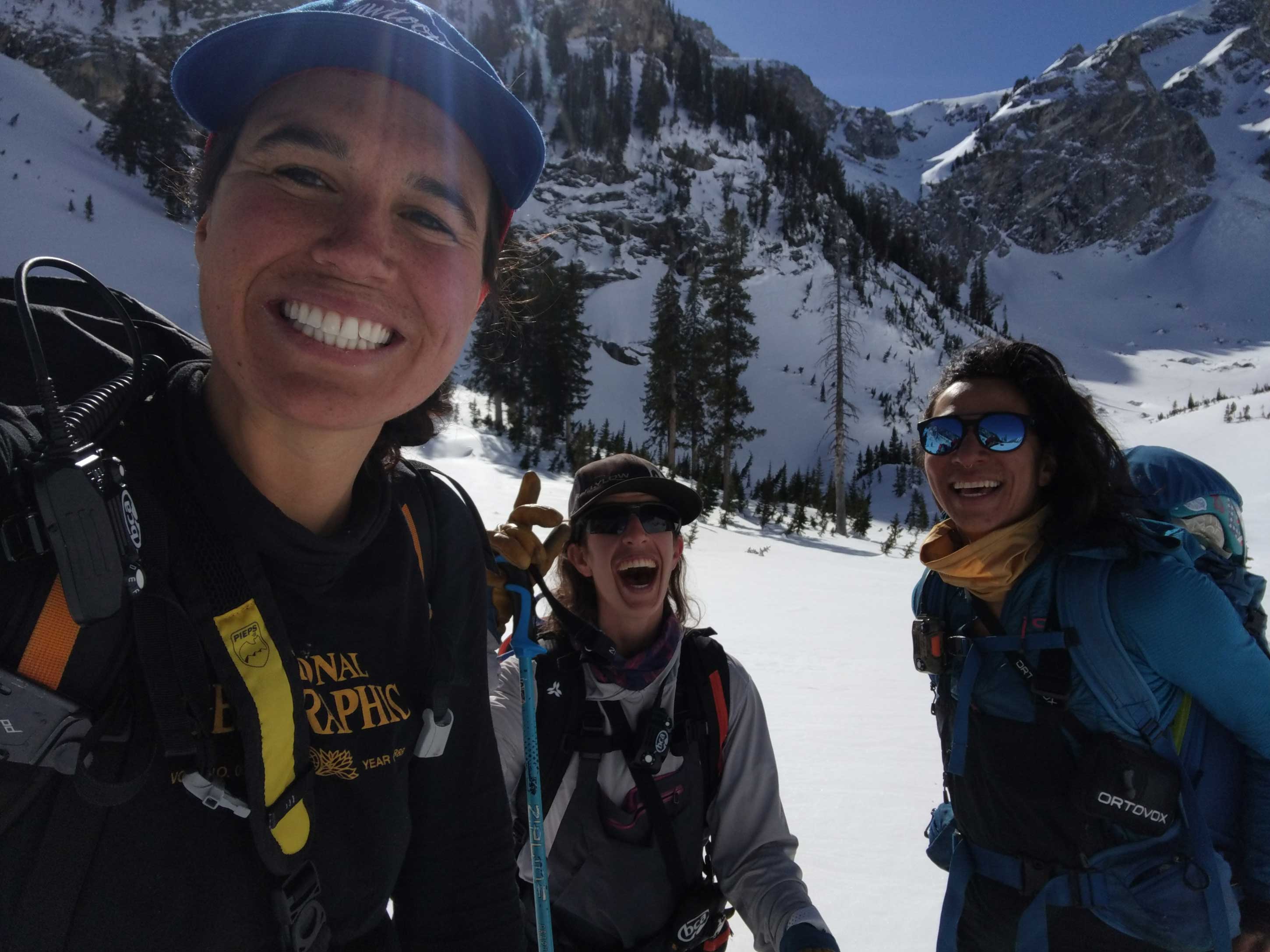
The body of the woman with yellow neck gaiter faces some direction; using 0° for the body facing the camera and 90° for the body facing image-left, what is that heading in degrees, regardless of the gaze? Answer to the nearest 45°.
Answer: approximately 45°

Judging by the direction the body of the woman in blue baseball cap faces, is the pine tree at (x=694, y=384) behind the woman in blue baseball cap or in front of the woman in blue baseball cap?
behind

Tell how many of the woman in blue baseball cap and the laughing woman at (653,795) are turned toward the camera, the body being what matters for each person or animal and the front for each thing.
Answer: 2

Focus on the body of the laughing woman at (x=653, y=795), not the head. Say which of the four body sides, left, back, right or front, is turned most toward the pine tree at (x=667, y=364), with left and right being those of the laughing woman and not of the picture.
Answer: back

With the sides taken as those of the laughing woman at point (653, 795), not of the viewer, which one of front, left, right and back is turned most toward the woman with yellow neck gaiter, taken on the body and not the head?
left

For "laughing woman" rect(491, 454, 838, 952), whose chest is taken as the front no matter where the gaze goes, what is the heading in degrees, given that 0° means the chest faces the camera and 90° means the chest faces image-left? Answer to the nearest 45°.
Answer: approximately 0°

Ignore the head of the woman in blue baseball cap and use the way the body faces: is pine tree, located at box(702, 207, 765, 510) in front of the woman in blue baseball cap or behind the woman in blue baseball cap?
behind

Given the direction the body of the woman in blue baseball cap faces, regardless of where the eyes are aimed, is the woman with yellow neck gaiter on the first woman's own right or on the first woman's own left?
on the first woman's own left
